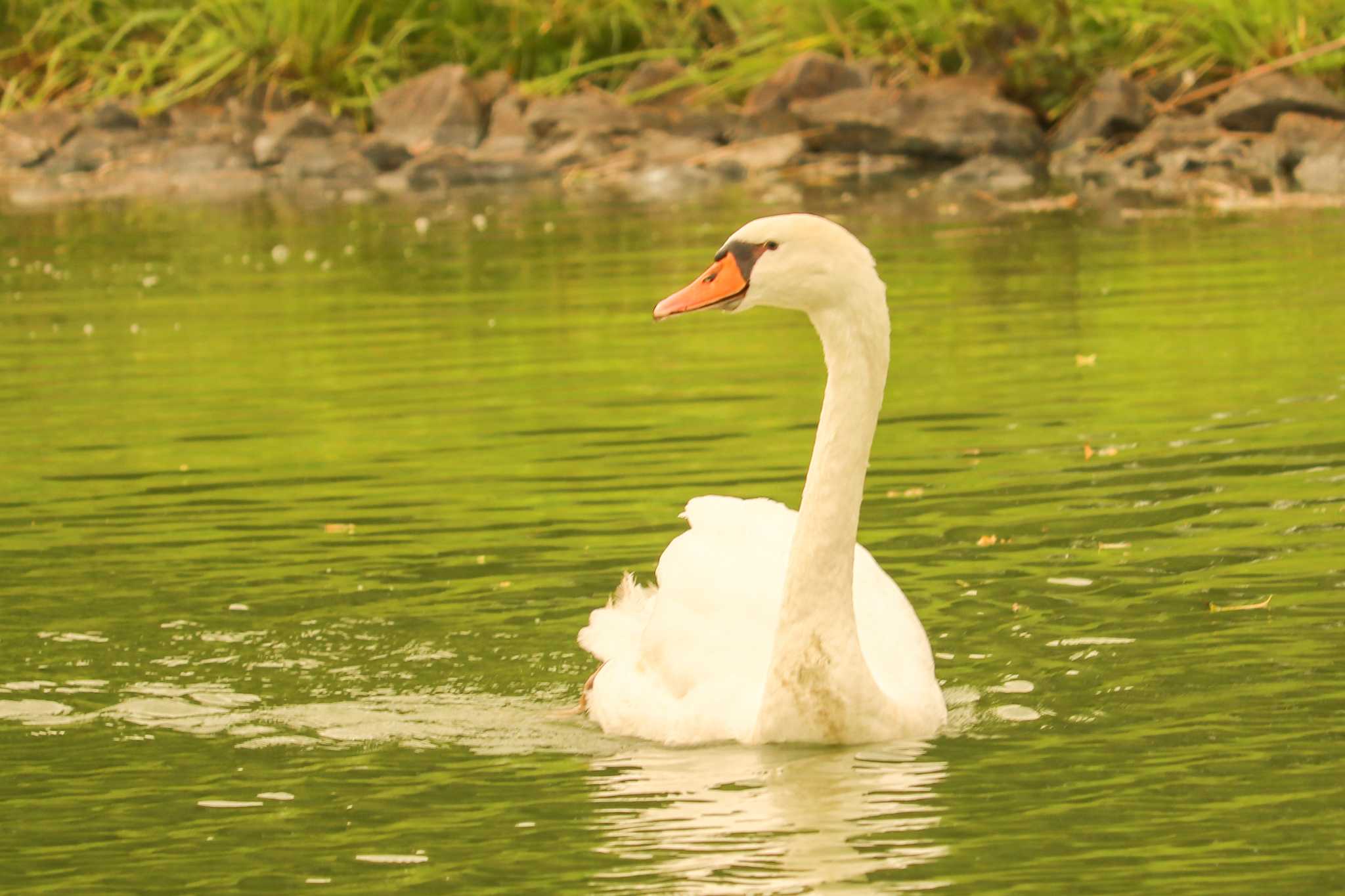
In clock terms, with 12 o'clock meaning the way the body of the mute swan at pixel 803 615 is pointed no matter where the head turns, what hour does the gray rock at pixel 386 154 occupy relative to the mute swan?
The gray rock is roughly at 7 o'clock from the mute swan.

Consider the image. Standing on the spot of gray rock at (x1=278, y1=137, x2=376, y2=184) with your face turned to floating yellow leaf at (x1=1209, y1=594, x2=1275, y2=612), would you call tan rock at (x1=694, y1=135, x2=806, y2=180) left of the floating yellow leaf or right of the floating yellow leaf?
left

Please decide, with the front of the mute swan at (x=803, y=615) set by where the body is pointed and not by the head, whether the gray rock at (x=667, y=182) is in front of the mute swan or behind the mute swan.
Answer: behind

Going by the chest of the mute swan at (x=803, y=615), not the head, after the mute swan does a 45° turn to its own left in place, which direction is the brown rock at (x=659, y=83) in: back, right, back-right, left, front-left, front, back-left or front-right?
left

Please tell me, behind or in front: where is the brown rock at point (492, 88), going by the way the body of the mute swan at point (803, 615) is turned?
behind

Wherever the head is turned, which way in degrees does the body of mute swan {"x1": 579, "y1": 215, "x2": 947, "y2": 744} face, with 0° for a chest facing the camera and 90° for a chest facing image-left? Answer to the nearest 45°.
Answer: approximately 315°

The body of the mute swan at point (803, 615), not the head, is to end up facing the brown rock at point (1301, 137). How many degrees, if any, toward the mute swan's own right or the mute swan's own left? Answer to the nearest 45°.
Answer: approximately 135° to the mute swan's own left

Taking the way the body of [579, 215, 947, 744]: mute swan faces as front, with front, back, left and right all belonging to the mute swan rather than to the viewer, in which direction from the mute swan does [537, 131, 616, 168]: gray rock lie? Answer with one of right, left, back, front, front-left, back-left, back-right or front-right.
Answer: back-left

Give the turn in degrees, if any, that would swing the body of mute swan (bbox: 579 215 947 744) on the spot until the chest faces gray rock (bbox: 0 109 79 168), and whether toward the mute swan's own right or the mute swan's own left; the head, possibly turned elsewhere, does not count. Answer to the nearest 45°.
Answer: approximately 135° to the mute swan's own left

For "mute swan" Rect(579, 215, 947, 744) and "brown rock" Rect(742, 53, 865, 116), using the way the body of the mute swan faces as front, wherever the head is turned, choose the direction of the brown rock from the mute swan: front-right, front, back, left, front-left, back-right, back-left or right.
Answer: back-left
